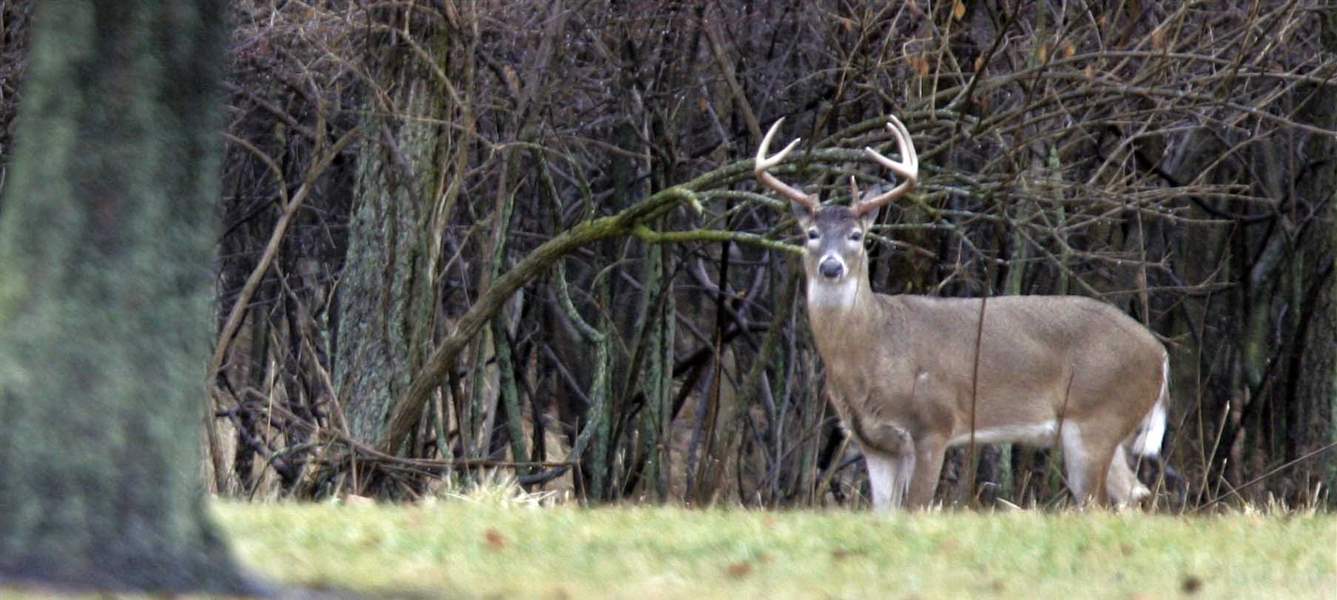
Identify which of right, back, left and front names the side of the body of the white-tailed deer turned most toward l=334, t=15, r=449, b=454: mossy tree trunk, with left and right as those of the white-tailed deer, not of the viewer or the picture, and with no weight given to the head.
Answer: front

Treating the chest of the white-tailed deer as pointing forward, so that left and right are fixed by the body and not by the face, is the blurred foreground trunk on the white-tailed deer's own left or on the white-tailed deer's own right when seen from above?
on the white-tailed deer's own left

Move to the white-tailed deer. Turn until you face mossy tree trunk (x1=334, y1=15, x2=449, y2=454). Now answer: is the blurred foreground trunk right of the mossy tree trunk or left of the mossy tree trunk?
left

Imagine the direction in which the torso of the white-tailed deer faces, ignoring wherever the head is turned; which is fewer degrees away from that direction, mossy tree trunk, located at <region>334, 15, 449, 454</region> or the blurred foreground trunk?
the mossy tree trunk

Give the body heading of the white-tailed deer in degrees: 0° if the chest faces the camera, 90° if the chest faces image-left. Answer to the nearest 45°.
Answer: approximately 90°
